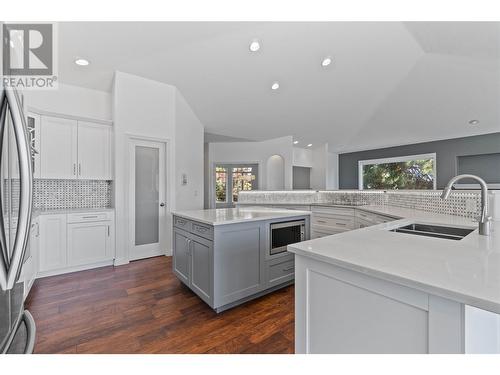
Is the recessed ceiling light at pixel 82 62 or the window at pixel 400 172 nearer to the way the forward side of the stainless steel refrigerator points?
the window

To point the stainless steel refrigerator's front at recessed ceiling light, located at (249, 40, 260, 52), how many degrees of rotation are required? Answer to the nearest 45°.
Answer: approximately 90° to its left

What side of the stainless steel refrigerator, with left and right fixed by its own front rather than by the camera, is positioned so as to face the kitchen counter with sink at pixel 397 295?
front

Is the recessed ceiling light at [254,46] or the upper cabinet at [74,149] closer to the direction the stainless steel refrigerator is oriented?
the recessed ceiling light

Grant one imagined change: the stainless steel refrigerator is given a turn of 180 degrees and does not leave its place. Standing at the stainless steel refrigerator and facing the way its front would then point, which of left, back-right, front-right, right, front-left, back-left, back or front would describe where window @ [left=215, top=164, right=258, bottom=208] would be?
right

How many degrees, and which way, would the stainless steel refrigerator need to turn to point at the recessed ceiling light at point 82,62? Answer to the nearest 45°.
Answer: approximately 135° to its left

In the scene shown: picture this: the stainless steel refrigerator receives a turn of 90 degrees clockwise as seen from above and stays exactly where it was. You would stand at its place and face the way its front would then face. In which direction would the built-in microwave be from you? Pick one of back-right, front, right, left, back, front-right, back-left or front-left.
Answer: back-left

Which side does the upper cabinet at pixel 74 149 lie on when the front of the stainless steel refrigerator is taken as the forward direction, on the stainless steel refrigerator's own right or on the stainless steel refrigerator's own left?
on the stainless steel refrigerator's own left

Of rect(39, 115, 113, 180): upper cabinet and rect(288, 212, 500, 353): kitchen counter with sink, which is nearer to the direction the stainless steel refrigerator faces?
the kitchen counter with sink

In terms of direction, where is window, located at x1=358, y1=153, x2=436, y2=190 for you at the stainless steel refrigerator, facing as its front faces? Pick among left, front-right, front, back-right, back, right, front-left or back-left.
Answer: front-left

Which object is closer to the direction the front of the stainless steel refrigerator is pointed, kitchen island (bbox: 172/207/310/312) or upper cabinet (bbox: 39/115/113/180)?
the kitchen island
